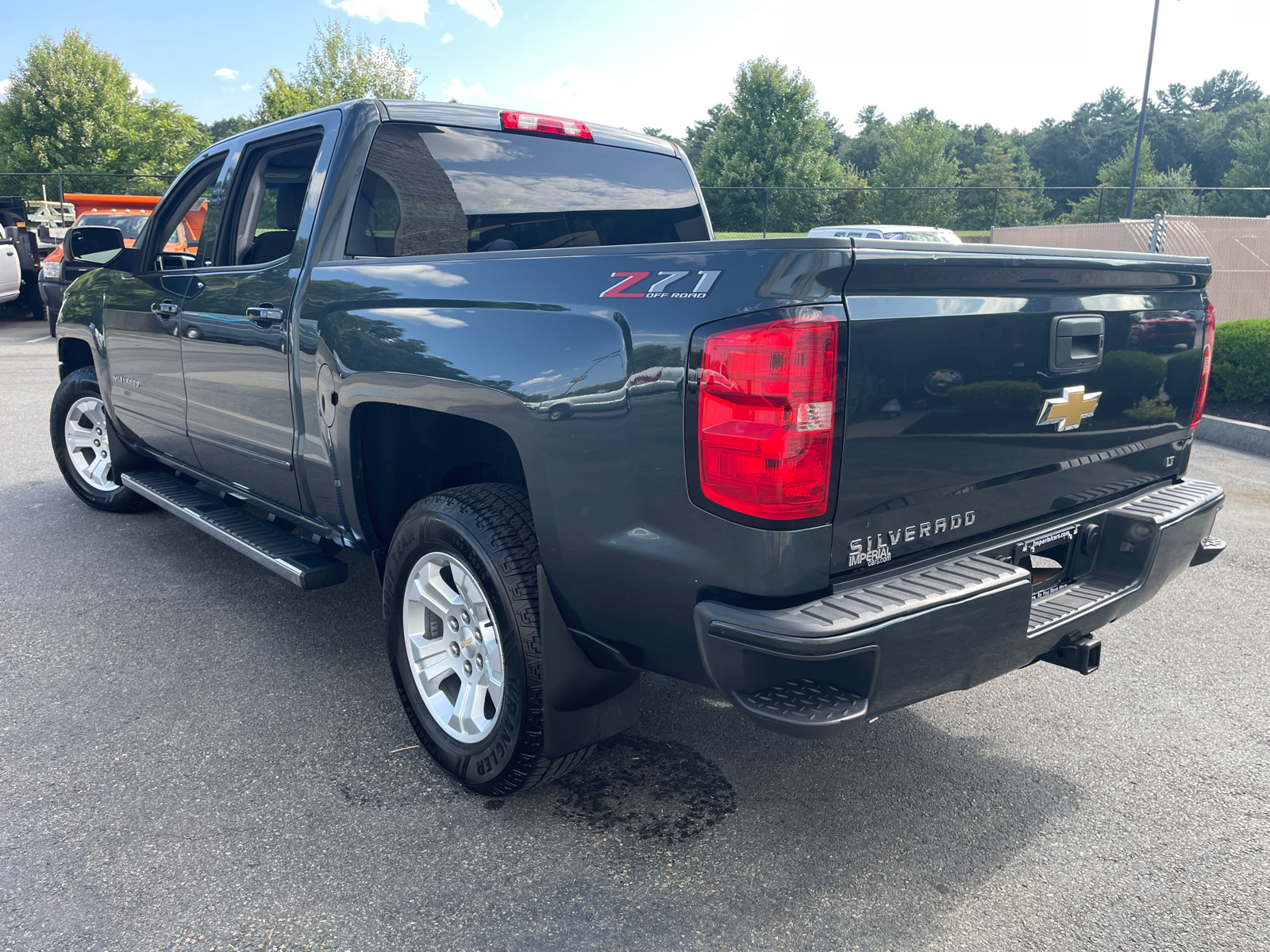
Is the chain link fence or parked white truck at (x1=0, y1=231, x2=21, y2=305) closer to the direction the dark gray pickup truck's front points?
the parked white truck

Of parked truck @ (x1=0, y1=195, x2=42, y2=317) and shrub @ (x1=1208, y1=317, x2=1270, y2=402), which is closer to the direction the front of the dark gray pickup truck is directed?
the parked truck

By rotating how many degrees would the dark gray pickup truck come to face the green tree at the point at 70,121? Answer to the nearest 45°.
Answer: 0° — it already faces it

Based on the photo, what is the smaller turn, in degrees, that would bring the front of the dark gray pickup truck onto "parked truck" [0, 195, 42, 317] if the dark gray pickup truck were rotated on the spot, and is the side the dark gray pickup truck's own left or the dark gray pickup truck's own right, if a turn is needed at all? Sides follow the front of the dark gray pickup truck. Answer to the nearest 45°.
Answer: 0° — it already faces it

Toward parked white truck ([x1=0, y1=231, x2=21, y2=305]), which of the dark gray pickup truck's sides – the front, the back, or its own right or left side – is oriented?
front

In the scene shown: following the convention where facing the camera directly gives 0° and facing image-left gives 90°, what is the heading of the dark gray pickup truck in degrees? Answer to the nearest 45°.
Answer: approximately 135°

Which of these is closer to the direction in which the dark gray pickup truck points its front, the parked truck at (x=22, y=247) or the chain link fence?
the parked truck

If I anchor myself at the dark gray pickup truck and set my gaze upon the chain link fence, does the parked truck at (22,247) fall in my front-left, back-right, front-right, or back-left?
front-left

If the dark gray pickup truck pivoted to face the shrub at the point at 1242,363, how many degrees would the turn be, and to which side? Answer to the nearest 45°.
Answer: approximately 90° to its right

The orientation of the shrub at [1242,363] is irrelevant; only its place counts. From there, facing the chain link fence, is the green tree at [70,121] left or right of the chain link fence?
left

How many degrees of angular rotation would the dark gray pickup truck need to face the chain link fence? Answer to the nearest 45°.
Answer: approximately 45° to its right
